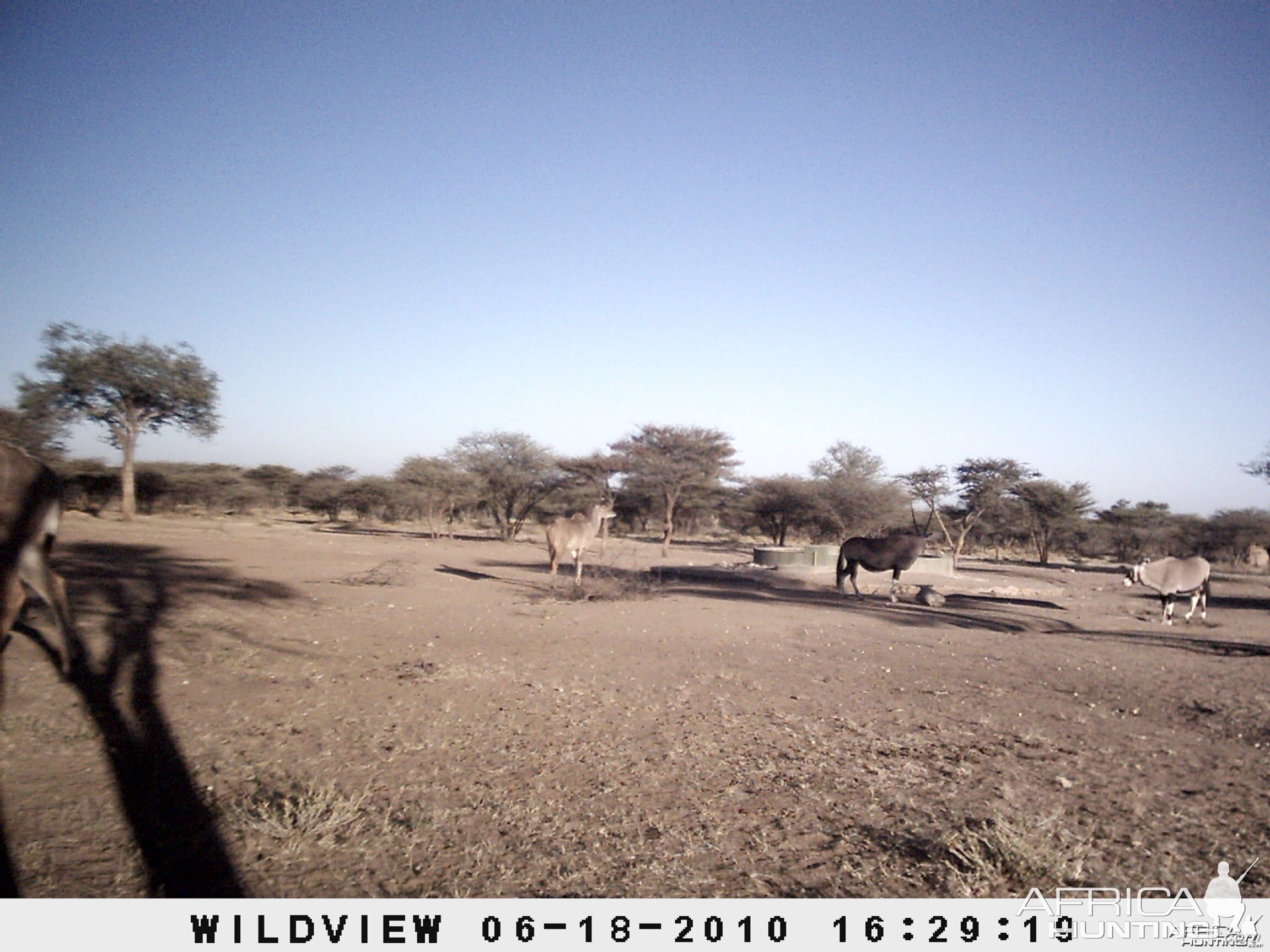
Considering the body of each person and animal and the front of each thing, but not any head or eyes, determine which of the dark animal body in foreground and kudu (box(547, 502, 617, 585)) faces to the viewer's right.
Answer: the kudu

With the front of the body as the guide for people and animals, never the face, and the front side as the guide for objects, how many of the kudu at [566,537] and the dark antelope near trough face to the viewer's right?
2

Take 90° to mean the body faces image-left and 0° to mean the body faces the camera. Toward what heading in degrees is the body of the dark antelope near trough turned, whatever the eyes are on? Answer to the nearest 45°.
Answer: approximately 270°

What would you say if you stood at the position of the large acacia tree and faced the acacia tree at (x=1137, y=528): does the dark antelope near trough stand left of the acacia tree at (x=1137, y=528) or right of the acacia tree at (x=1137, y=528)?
right

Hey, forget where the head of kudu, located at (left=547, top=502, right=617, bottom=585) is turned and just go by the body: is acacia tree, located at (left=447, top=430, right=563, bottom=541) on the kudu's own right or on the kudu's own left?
on the kudu's own left

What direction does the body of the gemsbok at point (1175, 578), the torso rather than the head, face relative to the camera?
to the viewer's left

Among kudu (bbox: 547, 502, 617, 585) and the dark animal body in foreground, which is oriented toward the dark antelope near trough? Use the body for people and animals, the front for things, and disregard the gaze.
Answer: the kudu

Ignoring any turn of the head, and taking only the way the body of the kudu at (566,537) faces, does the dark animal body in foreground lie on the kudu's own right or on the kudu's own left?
on the kudu's own right

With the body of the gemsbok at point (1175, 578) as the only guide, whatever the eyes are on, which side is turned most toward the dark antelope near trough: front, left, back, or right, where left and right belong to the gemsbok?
front

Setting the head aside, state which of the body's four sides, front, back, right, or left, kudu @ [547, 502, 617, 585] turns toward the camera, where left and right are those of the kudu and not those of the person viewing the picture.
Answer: right

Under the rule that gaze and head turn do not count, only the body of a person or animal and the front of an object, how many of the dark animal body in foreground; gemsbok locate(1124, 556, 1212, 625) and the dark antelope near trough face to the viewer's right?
1
